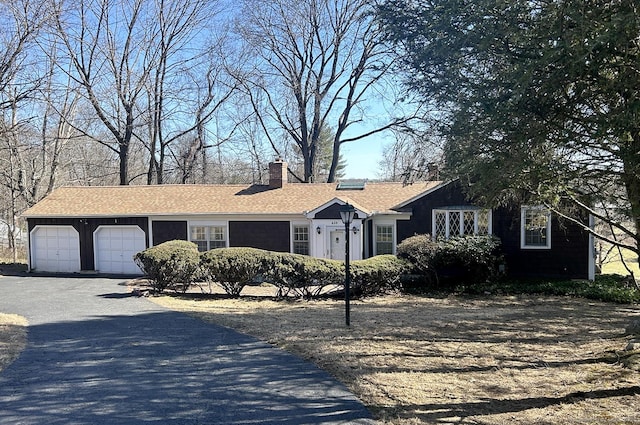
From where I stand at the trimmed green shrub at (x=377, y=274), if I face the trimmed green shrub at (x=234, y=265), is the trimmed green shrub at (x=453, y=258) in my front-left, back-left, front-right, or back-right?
back-right

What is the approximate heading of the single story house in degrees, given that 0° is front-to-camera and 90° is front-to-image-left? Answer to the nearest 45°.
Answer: approximately 0°

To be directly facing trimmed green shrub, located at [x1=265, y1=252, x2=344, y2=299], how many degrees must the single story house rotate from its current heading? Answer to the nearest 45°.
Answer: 0° — it already faces it
